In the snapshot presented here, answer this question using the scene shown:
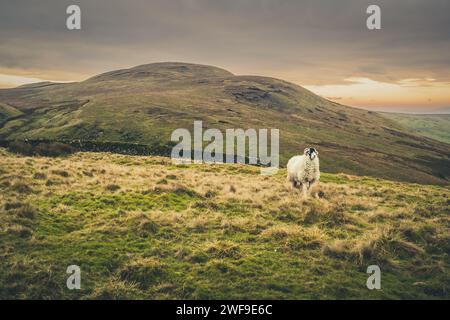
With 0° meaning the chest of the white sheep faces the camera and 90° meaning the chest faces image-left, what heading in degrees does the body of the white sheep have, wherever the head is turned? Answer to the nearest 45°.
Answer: approximately 315°
